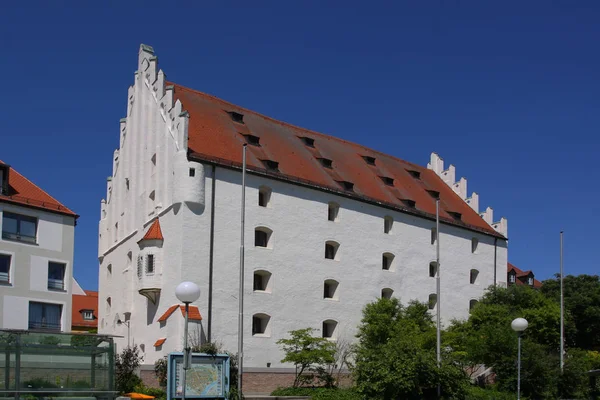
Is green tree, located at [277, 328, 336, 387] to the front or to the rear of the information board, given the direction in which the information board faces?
to the rear

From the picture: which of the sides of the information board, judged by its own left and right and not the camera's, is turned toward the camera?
front

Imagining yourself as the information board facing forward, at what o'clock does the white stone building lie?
The white stone building is roughly at 6 o'clock from the information board.

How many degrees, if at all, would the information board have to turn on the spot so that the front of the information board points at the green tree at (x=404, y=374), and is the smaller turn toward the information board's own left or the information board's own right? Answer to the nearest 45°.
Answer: approximately 135° to the information board's own left

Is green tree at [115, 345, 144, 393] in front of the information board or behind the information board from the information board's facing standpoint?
behind

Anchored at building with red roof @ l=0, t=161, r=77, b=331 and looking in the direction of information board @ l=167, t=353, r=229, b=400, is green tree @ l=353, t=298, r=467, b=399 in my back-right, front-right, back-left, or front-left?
front-left

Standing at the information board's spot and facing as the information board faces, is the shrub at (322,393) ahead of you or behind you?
behind

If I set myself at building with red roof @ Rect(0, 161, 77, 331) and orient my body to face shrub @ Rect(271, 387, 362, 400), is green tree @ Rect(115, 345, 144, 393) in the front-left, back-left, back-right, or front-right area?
front-right
